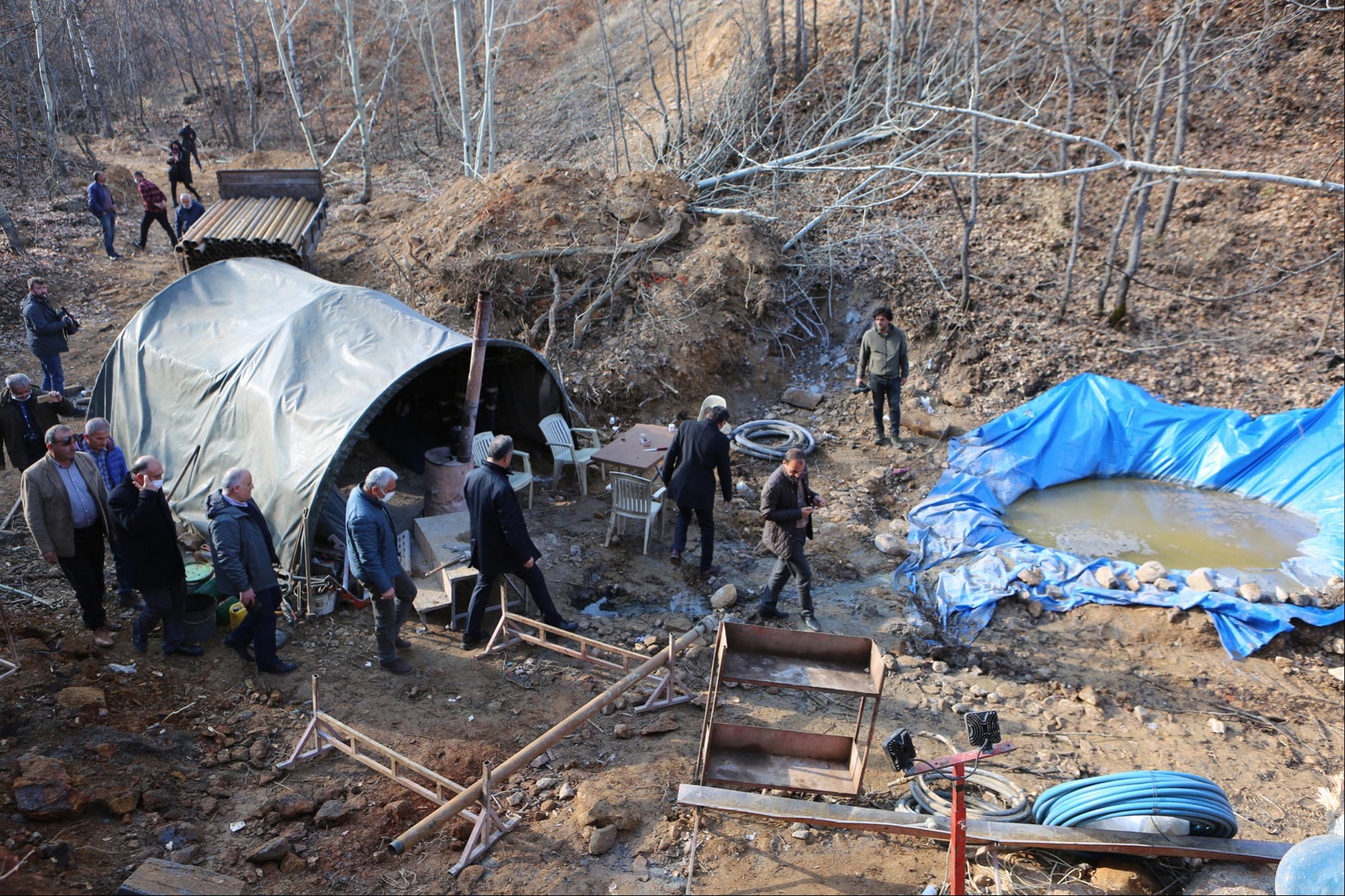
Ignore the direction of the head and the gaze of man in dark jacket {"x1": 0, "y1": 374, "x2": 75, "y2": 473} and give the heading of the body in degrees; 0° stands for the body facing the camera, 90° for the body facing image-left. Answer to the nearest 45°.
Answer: approximately 315°

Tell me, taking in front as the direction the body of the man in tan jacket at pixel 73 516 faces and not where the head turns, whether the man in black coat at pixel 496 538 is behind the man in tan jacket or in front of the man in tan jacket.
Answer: in front

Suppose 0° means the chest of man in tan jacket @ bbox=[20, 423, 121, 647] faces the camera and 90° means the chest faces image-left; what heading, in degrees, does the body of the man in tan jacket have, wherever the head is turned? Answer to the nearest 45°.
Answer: approximately 315°

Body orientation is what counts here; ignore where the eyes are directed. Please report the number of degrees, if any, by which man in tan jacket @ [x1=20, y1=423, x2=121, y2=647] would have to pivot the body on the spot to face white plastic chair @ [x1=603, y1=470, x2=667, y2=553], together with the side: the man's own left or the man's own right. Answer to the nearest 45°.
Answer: approximately 45° to the man's own left

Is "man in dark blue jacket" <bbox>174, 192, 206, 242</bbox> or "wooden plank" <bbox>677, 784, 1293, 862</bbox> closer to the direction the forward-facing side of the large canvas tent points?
the wooden plank

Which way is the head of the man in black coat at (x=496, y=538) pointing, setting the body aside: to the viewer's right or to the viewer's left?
to the viewer's right

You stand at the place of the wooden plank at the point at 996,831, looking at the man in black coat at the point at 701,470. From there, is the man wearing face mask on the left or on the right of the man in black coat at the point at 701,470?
left

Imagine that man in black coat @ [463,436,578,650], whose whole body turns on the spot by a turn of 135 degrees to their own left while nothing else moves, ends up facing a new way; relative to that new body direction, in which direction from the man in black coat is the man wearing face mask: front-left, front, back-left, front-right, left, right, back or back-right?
front

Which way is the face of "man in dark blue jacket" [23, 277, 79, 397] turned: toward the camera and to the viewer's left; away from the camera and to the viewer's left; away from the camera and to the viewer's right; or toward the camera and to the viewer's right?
toward the camera and to the viewer's right

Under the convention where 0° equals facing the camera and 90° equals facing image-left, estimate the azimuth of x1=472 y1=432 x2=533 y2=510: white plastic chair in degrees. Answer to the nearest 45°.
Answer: approximately 315°
